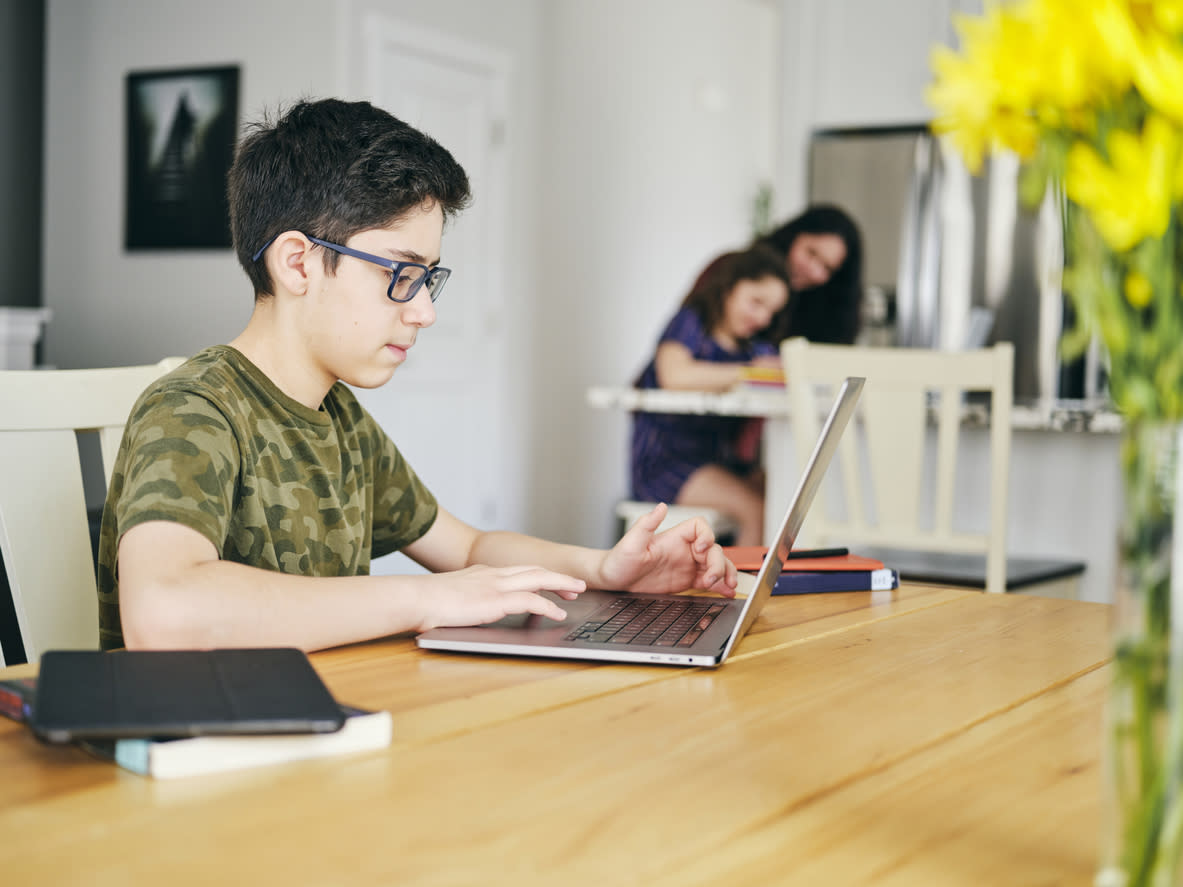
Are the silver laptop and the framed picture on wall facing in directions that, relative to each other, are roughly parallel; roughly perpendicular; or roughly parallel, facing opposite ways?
roughly perpendicular

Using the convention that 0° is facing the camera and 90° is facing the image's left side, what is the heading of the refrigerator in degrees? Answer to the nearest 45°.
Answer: approximately 315°

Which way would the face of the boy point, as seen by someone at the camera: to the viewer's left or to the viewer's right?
to the viewer's right

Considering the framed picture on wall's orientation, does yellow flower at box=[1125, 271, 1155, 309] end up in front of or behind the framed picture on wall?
in front

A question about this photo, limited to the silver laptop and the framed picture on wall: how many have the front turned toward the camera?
1

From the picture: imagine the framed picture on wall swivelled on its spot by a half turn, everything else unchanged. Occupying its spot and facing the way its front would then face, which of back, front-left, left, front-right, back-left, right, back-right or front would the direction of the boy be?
back

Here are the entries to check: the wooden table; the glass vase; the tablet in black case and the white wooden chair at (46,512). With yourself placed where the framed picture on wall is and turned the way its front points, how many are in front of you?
4

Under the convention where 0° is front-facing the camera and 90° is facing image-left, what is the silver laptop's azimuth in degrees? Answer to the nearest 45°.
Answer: approximately 90°

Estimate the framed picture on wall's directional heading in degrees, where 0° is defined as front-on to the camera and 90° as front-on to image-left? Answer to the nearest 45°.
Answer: approximately 0°

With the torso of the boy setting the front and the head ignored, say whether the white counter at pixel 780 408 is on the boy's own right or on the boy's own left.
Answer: on the boy's own left

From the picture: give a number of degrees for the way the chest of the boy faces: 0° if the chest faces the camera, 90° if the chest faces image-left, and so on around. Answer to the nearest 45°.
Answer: approximately 315°

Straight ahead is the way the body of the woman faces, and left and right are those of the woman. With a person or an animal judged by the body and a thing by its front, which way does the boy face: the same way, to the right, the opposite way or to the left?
to the left

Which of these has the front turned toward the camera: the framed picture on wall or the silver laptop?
the framed picture on wall
